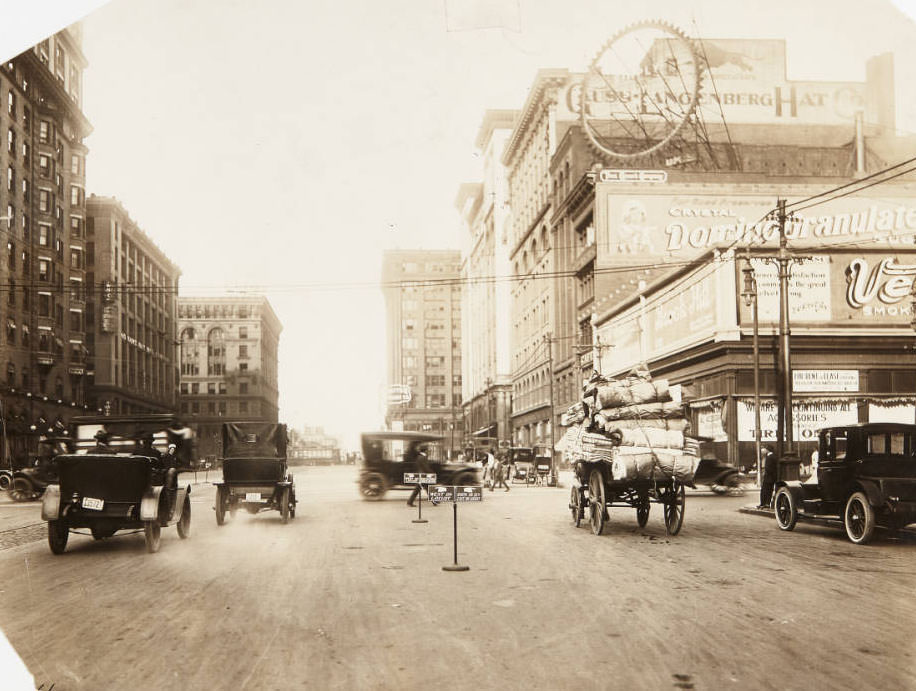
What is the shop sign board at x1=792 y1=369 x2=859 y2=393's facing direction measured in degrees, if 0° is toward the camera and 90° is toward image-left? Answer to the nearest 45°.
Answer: approximately 0°

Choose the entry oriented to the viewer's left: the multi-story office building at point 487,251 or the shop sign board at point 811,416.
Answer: the multi-story office building

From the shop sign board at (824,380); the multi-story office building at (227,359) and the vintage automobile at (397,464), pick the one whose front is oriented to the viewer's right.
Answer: the vintage automobile

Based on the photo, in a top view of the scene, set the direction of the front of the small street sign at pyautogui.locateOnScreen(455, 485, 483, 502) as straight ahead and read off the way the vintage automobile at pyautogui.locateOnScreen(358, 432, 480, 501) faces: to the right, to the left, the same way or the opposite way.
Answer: to the left

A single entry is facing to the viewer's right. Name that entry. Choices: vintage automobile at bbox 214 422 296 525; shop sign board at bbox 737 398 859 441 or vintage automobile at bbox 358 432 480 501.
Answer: vintage automobile at bbox 358 432 480 501

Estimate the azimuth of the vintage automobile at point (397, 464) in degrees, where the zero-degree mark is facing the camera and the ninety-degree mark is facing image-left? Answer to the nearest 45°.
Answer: approximately 270°

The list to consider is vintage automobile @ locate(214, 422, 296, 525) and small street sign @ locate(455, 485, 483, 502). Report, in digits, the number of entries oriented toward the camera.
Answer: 1

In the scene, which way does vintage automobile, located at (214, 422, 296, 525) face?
away from the camera

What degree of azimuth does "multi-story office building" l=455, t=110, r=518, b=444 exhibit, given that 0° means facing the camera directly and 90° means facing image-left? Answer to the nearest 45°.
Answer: approximately 90°

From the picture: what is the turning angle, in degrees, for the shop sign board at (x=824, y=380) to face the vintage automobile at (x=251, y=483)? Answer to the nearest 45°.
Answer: approximately 45° to its right
